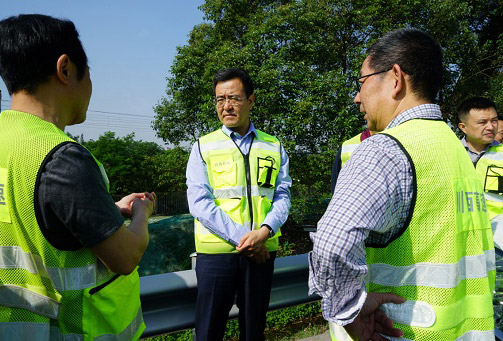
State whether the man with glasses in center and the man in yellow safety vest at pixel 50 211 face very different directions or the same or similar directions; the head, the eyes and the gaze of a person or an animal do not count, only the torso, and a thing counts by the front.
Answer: very different directions

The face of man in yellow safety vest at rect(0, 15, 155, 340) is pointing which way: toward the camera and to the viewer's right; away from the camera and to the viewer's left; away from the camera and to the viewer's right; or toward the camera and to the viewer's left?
away from the camera and to the viewer's right

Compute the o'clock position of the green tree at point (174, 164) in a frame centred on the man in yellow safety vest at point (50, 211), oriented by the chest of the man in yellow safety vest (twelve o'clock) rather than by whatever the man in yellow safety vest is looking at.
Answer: The green tree is roughly at 11 o'clock from the man in yellow safety vest.

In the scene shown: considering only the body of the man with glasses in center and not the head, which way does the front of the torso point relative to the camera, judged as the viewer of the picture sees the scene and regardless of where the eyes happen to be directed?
toward the camera

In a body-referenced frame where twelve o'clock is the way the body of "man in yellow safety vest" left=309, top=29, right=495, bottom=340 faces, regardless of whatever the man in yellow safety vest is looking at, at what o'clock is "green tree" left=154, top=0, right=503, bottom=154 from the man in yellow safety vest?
The green tree is roughly at 1 o'clock from the man in yellow safety vest.

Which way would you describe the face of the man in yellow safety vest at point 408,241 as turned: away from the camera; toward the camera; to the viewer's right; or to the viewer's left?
to the viewer's left

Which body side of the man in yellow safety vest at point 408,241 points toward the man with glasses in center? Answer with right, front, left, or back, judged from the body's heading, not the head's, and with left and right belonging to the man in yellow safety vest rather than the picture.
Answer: front

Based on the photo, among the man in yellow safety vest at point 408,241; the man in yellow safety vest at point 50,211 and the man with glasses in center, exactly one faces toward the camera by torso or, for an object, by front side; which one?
the man with glasses in center

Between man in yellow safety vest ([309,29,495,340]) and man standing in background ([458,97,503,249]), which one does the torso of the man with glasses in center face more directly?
the man in yellow safety vest

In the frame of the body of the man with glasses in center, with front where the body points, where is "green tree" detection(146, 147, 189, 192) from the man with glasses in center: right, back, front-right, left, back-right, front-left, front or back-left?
back

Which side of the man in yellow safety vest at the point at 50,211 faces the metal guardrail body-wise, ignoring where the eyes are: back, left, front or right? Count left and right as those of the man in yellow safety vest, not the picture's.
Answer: front

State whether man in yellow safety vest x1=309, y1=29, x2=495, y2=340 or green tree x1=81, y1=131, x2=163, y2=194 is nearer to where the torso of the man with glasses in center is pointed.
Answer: the man in yellow safety vest

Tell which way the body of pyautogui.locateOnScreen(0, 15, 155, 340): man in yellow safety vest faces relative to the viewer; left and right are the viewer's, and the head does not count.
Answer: facing away from the viewer and to the right of the viewer

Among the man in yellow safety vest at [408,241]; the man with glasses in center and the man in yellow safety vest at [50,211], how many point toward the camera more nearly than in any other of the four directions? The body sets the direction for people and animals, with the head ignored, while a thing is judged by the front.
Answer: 1

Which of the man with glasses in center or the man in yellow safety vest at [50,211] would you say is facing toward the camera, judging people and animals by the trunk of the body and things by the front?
the man with glasses in center

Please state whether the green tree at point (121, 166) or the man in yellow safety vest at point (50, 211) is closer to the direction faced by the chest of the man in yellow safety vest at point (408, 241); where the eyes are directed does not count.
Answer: the green tree

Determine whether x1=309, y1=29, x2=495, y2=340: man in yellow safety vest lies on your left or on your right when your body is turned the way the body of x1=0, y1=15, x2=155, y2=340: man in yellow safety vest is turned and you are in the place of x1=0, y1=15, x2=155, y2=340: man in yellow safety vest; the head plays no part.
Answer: on your right
